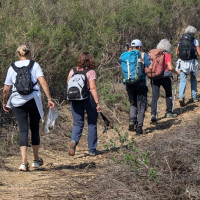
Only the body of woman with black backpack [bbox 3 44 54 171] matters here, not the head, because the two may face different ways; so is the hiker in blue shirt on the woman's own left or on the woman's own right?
on the woman's own right

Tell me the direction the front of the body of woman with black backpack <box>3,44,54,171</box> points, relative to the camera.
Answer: away from the camera

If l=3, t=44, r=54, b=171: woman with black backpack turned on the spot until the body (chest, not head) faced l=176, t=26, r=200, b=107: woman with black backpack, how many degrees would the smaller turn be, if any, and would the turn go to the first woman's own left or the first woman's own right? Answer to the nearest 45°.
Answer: approximately 45° to the first woman's own right
